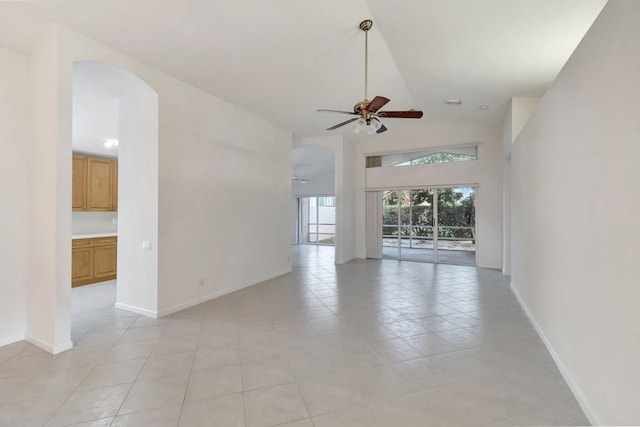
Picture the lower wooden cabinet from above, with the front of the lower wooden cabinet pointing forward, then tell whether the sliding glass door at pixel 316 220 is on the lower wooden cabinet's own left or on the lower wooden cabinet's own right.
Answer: on the lower wooden cabinet's own left

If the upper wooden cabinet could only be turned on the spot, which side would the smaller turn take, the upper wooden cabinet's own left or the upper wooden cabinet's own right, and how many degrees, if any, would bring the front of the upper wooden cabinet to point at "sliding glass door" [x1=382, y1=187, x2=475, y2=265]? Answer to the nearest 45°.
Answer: approximately 45° to the upper wooden cabinet's own left

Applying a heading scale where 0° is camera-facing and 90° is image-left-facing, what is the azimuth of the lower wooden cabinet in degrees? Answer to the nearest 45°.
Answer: approximately 315°

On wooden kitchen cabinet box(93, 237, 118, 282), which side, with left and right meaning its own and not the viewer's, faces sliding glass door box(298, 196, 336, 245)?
left
